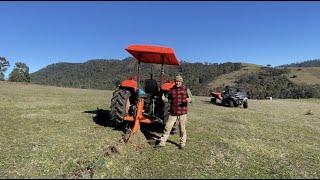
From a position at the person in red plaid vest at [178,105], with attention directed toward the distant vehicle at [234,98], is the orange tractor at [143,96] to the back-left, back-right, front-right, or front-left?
front-left

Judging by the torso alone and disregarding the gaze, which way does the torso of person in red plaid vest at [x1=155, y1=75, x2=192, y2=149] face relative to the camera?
toward the camera

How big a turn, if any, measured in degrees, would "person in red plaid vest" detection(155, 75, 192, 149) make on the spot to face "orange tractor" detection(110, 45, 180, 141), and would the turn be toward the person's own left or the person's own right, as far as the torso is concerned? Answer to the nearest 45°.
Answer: approximately 135° to the person's own right

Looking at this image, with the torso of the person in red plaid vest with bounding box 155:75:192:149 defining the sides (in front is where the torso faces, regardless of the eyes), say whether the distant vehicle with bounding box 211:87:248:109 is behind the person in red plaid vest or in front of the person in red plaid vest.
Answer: behind

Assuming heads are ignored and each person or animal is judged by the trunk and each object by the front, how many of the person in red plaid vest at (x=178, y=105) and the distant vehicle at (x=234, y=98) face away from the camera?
0
